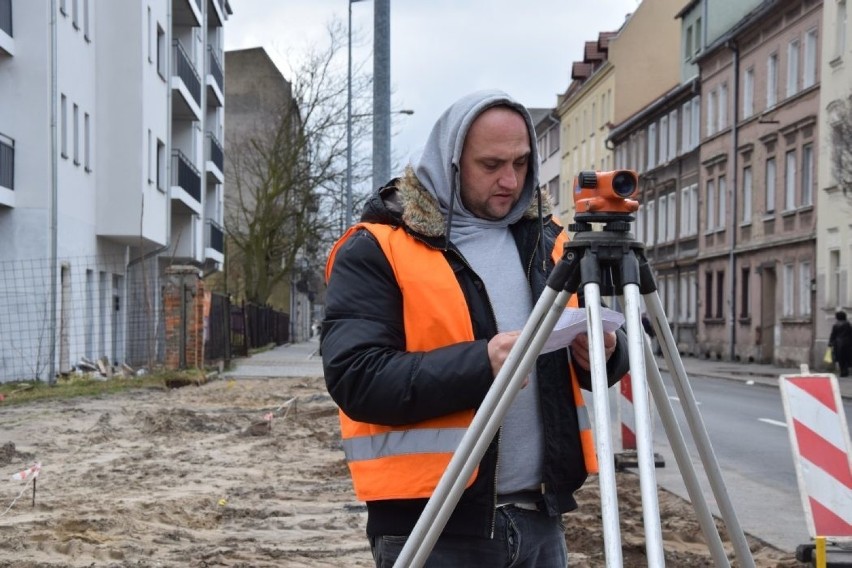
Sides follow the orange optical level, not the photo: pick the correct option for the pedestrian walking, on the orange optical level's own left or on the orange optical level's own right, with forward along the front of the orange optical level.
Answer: on the orange optical level's own left

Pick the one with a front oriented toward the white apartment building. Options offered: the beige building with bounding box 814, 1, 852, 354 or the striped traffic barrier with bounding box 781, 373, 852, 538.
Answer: the beige building

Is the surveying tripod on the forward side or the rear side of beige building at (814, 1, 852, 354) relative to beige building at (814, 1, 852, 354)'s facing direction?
on the forward side

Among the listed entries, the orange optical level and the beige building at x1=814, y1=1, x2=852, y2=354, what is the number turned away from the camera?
0

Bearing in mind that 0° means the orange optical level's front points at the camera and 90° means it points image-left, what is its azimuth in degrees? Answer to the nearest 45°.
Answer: approximately 315°

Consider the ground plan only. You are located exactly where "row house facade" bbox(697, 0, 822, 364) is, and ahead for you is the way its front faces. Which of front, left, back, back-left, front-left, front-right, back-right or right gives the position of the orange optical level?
front-left

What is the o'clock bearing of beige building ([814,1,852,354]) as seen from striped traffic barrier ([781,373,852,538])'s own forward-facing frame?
The beige building is roughly at 6 o'clock from the striped traffic barrier.

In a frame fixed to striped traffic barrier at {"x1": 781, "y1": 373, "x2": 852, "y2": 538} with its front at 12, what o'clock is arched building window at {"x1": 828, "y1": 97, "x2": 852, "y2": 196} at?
The arched building window is roughly at 6 o'clock from the striped traffic barrier.

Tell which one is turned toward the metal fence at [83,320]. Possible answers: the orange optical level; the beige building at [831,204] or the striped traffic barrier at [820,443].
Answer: the beige building

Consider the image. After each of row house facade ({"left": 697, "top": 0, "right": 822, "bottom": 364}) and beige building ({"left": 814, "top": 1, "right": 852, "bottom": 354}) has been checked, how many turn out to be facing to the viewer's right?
0

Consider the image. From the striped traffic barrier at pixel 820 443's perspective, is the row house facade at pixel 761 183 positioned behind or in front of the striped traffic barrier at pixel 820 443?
behind

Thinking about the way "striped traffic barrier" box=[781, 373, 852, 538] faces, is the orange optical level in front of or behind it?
in front

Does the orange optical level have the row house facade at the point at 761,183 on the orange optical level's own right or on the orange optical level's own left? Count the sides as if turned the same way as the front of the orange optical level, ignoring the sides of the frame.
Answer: on the orange optical level's own left

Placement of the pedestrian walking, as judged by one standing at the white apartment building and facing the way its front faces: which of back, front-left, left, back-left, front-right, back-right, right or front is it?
front-left

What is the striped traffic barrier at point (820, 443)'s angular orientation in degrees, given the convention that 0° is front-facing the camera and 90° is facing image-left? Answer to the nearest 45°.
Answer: approximately 0°
